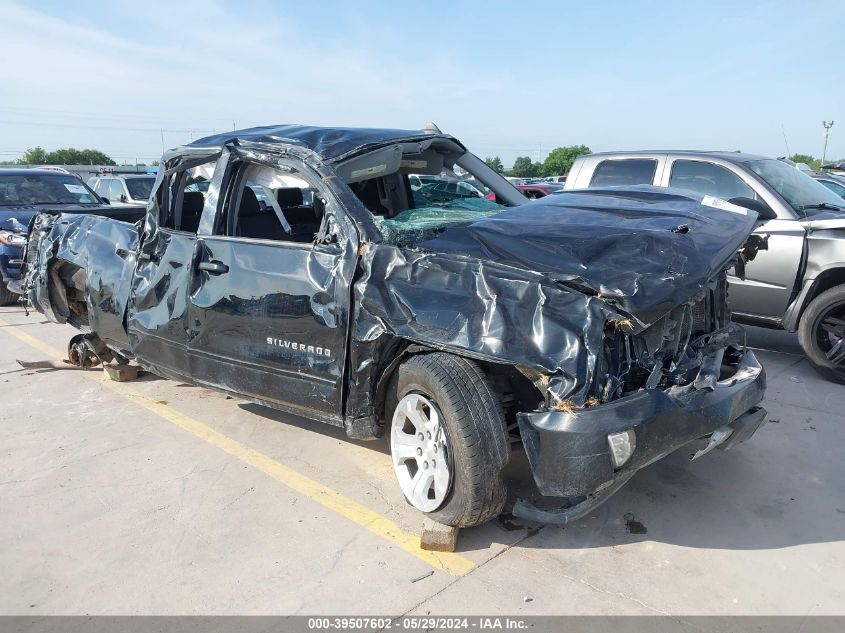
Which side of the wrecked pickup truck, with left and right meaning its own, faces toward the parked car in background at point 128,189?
back

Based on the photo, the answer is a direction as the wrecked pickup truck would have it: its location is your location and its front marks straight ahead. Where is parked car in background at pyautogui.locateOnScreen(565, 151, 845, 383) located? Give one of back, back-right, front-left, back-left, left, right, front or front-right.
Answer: left

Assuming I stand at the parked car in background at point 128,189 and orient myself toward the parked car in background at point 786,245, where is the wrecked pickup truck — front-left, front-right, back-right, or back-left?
front-right

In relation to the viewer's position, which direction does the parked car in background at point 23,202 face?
facing the viewer and to the right of the viewer

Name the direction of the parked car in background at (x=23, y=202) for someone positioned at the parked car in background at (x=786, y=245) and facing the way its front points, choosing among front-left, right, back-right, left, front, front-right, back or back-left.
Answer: back-right

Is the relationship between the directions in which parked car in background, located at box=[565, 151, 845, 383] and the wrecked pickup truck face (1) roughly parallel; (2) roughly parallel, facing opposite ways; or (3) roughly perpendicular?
roughly parallel

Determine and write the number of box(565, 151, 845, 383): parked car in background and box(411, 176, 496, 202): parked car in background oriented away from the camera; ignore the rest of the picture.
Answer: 0

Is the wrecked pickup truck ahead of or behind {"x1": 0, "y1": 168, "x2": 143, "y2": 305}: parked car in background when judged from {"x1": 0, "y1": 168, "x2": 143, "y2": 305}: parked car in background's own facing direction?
ahead
